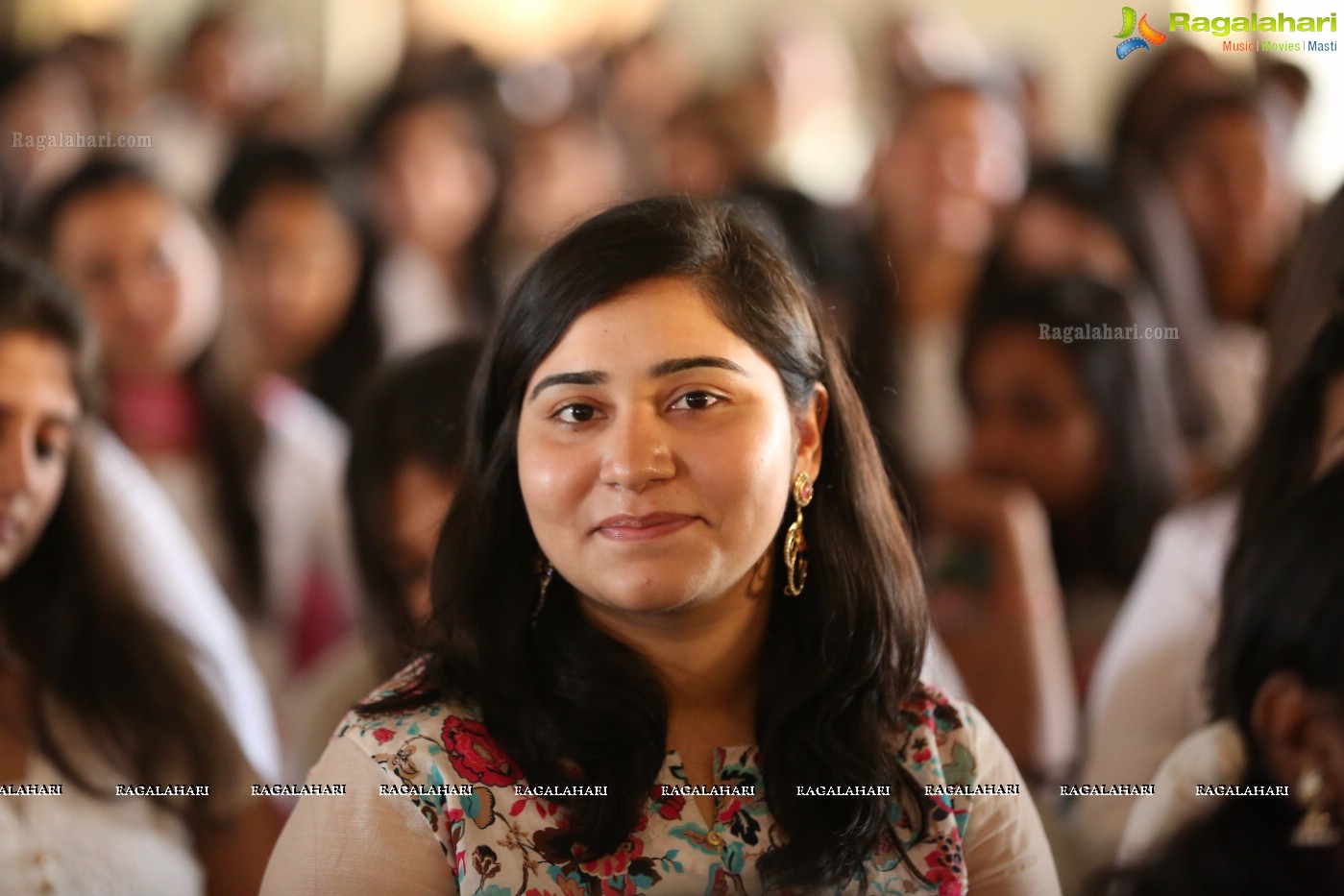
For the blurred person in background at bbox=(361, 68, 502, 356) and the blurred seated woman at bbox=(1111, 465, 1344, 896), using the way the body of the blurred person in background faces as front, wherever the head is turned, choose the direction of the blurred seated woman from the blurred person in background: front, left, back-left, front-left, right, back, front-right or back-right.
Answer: front

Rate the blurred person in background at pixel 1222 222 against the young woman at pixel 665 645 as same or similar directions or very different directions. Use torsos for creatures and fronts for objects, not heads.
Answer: same or similar directions

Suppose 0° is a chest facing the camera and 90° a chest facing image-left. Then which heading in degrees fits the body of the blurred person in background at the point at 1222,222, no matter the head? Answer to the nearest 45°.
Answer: approximately 0°

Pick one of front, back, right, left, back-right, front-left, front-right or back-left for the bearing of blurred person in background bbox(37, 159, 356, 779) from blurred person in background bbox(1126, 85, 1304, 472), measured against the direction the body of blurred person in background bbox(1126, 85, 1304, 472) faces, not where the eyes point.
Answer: front-right

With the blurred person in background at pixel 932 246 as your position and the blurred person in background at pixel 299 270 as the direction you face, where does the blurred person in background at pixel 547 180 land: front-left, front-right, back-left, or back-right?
front-right

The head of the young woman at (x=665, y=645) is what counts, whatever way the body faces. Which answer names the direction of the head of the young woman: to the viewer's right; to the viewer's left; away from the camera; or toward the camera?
toward the camera

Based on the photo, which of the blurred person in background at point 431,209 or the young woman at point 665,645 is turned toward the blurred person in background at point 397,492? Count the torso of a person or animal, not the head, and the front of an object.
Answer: the blurred person in background at point 431,209

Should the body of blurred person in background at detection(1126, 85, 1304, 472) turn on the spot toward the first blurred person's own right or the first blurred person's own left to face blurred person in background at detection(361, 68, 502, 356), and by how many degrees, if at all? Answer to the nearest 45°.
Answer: approximately 90° to the first blurred person's own right

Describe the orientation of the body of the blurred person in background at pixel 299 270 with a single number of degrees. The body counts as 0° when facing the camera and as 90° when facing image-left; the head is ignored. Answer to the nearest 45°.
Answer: approximately 45°

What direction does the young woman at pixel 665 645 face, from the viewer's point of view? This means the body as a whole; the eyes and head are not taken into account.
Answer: toward the camera

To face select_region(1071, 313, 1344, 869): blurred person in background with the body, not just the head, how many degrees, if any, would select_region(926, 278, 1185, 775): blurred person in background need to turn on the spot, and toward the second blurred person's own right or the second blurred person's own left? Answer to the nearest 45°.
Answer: approximately 45° to the second blurred person's own left

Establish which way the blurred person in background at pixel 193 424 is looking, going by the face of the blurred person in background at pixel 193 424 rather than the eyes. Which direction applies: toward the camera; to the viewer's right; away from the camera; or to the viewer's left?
toward the camera

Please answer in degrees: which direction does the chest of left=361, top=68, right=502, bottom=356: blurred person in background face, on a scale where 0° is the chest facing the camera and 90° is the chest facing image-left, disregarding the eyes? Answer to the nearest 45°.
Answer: approximately 0°

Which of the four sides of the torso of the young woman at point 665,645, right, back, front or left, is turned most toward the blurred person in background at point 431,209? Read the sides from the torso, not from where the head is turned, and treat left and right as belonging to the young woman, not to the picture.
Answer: back

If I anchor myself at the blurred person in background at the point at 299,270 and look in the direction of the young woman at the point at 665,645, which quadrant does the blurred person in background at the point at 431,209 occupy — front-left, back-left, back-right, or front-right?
back-left
